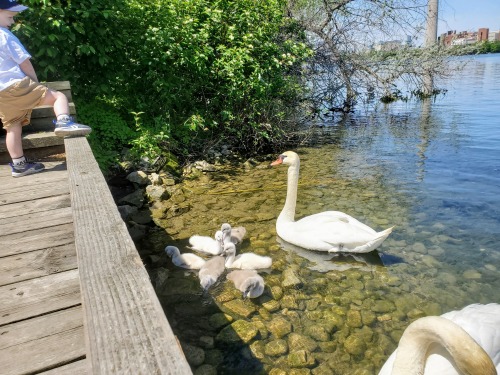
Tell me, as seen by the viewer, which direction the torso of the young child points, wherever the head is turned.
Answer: to the viewer's right

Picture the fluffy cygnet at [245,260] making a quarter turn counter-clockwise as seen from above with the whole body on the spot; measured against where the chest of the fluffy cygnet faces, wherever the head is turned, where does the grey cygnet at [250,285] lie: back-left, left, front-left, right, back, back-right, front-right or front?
front

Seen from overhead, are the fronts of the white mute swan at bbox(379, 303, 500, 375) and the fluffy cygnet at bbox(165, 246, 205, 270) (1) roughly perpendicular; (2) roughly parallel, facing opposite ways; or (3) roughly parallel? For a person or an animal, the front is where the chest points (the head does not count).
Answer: roughly parallel

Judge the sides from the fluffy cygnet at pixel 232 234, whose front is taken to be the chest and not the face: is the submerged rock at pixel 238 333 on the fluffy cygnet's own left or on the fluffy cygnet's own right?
on the fluffy cygnet's own left

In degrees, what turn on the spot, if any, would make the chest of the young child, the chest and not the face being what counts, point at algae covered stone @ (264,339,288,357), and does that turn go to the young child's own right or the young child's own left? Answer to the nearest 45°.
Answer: approximately 45° to the young child's own right

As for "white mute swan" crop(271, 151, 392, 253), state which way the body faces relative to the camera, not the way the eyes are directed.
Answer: to the viewer's left

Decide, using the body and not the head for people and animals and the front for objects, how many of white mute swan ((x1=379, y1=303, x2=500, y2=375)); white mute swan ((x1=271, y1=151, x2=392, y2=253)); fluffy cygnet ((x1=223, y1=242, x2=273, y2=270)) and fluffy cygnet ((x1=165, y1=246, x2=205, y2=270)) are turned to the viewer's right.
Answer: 0

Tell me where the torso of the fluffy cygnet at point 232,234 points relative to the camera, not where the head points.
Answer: to the viewer's left

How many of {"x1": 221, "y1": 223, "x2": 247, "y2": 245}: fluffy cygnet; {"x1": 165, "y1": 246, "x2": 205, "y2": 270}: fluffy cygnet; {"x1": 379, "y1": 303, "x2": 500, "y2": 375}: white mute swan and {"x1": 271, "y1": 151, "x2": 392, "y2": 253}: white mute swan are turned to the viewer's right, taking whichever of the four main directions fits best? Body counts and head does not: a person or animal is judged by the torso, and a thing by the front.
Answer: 0

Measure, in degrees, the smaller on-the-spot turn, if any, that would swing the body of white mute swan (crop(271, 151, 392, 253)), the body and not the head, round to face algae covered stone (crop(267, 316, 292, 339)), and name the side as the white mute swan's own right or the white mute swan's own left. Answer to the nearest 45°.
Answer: approximately 90° to the white mute swan's own left

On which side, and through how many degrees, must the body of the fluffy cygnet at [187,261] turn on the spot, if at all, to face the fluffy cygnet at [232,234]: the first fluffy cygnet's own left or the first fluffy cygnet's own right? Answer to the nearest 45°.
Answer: approximately 135° to the first fluffy cygnet's own right

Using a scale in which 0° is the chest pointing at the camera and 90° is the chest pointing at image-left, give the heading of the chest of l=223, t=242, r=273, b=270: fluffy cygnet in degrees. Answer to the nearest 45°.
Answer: approximately 90°

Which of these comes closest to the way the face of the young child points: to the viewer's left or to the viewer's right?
to the viewer's right

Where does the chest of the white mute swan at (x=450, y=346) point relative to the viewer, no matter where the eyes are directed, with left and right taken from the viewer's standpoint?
facing the viewer and to the left of the viewer

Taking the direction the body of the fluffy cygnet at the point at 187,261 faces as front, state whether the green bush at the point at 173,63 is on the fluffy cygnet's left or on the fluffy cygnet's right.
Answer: on the fluffy cygnet's right

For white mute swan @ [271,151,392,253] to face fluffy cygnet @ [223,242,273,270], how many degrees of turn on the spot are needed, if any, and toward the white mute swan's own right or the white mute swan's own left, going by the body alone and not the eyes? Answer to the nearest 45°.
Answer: approximately 45° to the white mute swan's own left

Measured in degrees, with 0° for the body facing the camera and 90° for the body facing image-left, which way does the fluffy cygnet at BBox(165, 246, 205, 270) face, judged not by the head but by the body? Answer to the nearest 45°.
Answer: approximately 90°
